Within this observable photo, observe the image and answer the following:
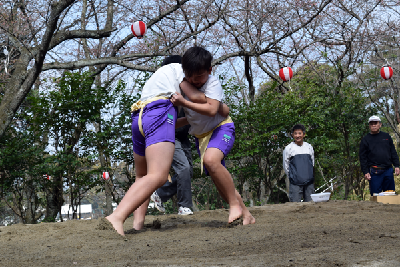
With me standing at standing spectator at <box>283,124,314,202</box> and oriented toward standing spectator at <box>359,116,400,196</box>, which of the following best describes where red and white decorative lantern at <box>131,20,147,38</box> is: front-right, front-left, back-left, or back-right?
back-left

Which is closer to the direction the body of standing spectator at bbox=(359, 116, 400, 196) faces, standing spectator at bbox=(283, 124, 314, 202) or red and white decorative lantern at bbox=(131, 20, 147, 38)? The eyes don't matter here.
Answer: the standing spectator

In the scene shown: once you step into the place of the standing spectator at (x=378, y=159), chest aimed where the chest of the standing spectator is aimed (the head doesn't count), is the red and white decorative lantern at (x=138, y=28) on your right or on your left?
on your right

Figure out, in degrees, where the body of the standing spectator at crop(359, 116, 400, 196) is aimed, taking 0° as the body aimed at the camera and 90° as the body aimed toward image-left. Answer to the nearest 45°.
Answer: approximately 0°

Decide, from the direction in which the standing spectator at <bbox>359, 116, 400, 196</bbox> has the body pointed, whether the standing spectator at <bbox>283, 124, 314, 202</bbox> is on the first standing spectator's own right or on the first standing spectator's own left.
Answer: on the first standing spectator's own right

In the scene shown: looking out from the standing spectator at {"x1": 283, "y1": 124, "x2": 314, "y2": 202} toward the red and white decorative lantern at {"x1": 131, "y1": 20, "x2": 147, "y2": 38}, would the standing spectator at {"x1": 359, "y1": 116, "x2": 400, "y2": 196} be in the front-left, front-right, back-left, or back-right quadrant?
back-right
